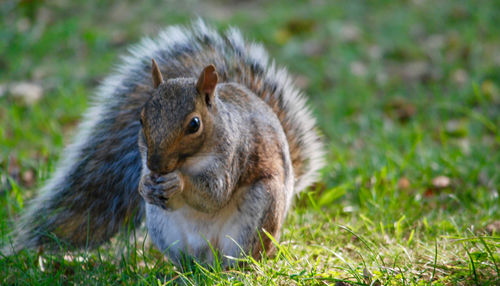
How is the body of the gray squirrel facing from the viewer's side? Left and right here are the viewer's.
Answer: facing the viewer and to the left of the viewer
